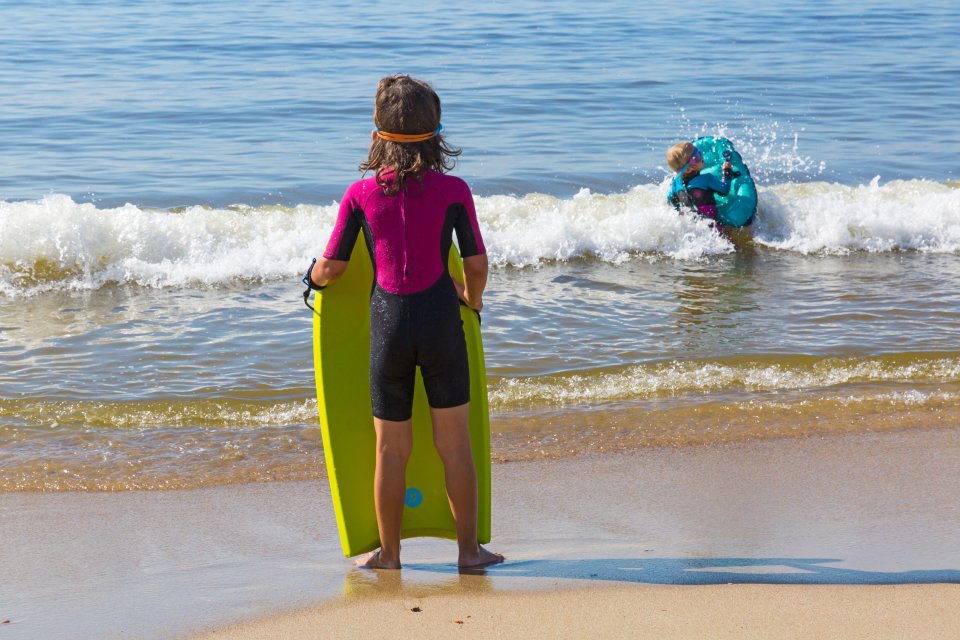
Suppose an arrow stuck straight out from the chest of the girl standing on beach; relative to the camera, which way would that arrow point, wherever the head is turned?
away from the camera

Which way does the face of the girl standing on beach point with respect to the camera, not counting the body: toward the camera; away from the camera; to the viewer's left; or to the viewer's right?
away from the camera

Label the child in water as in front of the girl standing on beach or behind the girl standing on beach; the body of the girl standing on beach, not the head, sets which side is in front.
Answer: in front
